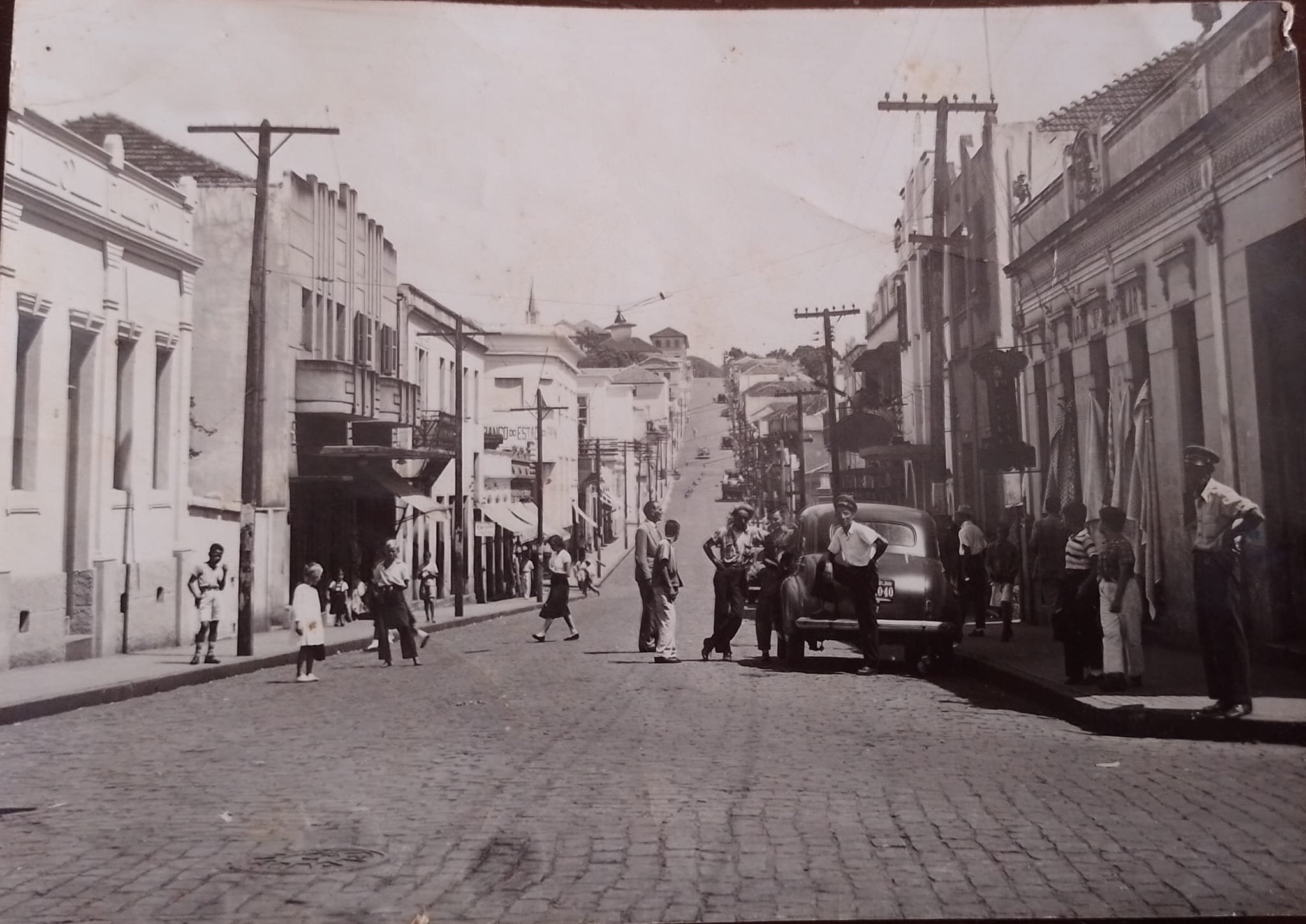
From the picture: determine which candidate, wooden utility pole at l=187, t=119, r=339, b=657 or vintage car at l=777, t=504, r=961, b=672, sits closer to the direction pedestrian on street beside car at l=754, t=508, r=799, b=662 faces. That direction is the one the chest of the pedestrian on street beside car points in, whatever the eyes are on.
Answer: the wooden utility pole

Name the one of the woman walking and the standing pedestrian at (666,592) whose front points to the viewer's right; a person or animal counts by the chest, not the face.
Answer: the standing pedestrian

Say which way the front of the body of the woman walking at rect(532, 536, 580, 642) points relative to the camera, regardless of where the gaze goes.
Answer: to the viewer's left

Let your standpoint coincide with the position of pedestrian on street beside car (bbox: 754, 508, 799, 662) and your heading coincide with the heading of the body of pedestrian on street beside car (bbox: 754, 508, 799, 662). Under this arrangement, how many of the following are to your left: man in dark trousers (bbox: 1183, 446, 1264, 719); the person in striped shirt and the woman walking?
2

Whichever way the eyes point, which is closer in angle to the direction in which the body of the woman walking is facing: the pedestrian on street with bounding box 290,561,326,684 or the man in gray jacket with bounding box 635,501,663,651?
the pedestrian on street

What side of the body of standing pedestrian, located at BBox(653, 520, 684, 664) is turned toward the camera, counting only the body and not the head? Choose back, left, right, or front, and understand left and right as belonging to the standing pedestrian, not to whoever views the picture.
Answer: right

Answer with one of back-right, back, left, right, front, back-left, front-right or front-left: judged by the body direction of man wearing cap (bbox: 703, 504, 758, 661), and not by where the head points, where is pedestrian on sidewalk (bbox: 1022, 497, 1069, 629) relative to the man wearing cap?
front-left

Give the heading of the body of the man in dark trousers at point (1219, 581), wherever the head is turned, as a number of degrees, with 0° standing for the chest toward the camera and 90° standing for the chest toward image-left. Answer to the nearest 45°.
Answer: approximately 45°

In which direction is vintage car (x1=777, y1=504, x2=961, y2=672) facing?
away from the camera
